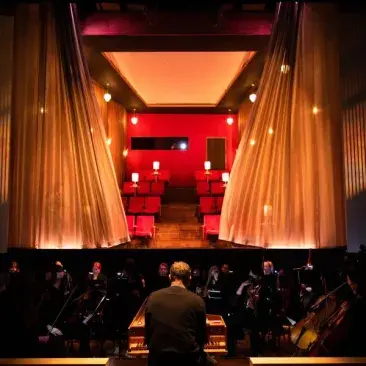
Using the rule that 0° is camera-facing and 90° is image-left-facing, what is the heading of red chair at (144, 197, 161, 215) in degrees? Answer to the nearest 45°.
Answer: approximately 0°

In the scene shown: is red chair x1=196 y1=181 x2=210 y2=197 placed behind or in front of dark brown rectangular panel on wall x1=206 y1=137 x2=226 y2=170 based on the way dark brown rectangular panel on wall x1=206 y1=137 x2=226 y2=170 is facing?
in front

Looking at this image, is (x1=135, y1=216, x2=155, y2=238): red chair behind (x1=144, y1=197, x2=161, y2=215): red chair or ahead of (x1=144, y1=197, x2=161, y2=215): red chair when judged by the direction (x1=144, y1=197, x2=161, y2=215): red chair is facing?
ahead

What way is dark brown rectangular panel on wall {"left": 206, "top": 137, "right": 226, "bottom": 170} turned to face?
toward the camera

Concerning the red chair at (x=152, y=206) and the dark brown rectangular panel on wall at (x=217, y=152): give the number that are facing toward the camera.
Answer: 2

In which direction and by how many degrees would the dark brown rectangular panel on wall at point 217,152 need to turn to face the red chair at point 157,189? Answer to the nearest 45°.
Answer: approximately 45° to its right

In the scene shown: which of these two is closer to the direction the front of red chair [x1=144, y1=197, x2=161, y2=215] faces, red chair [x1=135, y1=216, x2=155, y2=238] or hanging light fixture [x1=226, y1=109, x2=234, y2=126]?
the red chair

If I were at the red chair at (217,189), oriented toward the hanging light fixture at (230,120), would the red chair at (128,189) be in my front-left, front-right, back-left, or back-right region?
back-left

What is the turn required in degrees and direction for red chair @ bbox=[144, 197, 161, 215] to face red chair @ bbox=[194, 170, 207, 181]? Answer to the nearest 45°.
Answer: approximately 135° to its left

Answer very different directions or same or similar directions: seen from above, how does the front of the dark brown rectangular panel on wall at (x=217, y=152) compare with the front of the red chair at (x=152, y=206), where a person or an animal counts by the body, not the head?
same or similar directions

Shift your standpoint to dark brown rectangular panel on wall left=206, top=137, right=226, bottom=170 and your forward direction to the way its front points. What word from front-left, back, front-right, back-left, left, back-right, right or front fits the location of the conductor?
front

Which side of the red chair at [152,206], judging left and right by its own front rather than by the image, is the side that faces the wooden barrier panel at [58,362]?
front

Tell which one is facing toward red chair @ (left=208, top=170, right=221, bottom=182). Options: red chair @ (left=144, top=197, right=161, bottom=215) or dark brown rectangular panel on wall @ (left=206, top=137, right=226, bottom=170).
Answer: the dark brown rectangular panel on wall

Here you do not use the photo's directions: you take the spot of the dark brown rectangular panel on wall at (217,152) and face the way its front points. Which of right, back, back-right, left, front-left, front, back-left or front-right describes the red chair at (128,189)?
front-right
